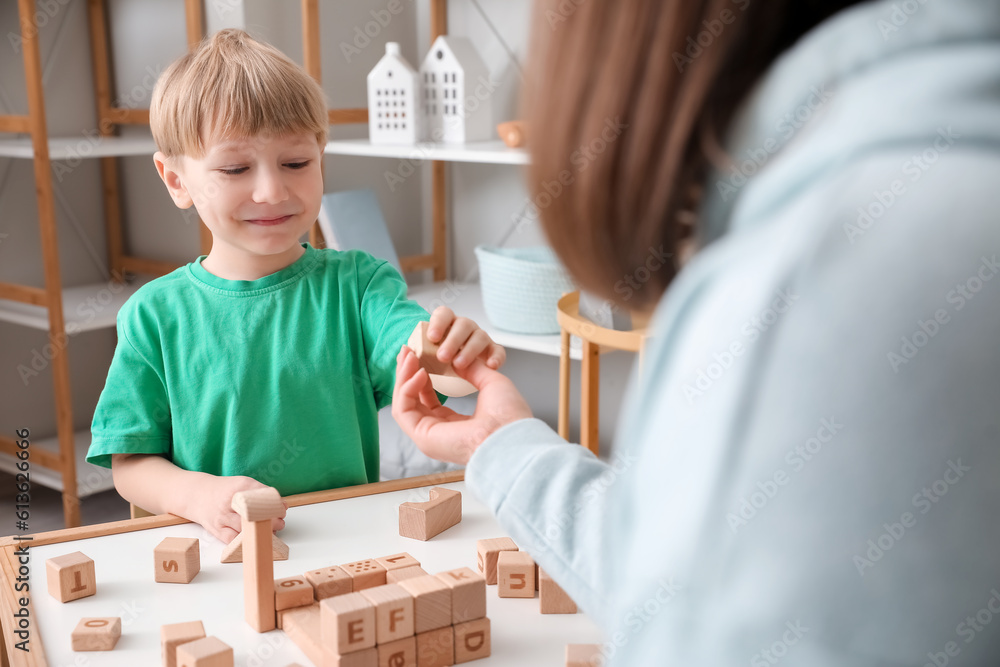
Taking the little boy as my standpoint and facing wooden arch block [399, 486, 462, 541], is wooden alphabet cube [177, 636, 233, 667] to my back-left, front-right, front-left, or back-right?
front-right

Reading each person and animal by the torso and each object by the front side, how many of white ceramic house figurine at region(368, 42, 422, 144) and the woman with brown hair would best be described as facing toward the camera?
1

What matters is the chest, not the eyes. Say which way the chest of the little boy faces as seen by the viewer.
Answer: toward the camera

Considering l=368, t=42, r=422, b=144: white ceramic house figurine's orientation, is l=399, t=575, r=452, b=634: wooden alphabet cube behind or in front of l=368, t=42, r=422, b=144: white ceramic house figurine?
in front

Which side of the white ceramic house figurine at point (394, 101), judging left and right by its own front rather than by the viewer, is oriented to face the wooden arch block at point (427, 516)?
front

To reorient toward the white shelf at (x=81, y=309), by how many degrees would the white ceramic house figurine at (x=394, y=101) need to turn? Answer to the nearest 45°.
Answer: approximately 90° to its right

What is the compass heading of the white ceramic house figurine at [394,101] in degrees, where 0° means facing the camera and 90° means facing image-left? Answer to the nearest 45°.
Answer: approximately 0°

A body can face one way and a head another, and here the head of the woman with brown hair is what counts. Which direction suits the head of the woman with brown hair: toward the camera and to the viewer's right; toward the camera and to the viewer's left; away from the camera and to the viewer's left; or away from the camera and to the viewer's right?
away from the camera and to the viewer's left

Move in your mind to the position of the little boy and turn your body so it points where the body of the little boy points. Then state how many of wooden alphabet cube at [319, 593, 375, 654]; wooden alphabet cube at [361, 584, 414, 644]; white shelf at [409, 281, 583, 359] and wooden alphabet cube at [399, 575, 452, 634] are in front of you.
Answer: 3

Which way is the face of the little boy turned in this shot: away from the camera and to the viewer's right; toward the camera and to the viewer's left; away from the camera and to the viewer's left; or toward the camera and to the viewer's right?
toward the camera and to the viewer's right

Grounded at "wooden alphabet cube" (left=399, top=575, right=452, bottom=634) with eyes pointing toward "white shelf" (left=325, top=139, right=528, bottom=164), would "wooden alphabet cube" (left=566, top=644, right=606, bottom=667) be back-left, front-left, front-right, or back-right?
back-right

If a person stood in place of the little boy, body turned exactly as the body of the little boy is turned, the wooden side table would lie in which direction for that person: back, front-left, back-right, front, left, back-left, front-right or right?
back-left

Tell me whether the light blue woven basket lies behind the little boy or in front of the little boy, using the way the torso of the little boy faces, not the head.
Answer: behind
